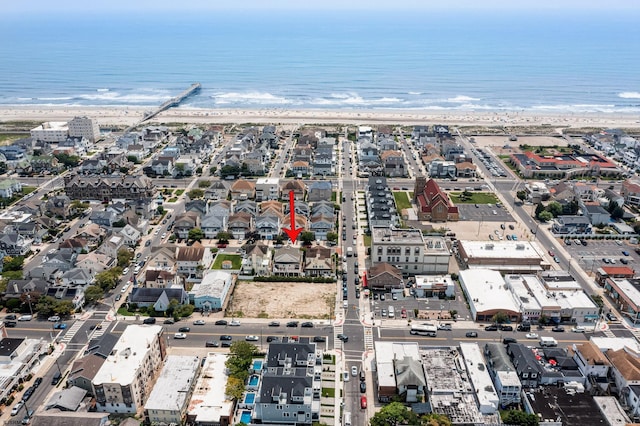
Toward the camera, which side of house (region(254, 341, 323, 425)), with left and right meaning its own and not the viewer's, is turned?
right

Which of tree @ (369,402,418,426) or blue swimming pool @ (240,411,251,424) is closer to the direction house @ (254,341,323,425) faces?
the tree

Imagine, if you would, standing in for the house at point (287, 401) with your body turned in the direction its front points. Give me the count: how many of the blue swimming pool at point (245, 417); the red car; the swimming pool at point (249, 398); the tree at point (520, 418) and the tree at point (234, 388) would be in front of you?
2

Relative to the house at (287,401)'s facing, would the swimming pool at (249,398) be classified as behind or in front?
behind

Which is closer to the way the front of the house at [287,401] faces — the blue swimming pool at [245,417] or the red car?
the red car

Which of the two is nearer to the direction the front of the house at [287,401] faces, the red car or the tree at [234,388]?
the red car

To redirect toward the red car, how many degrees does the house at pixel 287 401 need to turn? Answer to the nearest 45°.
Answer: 0° — it already faces it

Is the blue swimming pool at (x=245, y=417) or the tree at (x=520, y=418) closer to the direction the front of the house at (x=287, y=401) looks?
the tree

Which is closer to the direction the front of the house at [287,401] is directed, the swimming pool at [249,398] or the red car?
the red car

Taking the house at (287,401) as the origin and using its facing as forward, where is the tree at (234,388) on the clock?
The tree is roughly at 7 o'clock from the house.

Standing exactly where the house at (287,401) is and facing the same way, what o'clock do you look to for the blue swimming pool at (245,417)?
The blue swimming pool is roughly at 6 o'clock from the house.

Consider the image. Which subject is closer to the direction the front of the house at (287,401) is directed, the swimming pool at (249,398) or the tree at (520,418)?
the tree
